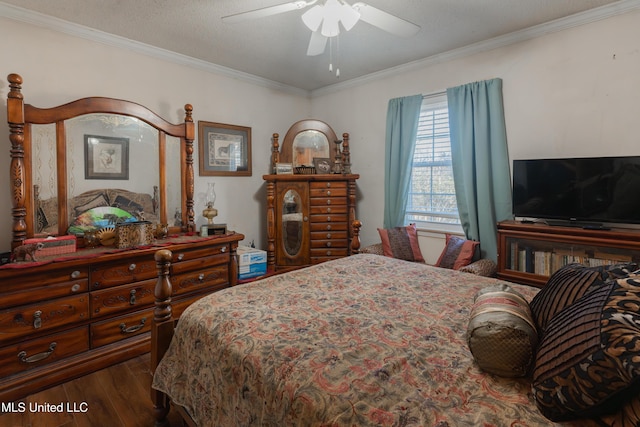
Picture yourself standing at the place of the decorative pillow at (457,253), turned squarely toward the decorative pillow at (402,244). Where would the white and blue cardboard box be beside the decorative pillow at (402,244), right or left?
left

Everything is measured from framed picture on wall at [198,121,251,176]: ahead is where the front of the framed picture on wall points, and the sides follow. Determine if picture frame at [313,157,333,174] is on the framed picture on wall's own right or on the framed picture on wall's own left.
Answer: on the framed picture on wall's own left

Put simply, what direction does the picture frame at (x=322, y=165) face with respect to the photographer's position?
facing the viewer

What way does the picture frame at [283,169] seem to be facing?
toward the camera

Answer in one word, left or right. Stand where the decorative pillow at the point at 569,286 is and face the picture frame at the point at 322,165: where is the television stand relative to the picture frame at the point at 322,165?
right

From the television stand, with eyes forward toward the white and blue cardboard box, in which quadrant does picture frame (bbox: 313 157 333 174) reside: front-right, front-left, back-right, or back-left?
front-right

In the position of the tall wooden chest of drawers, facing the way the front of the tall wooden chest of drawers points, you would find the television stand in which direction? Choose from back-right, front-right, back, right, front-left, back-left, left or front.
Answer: front-left

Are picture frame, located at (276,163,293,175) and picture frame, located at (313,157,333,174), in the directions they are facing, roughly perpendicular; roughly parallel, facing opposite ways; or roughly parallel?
roughly parallel

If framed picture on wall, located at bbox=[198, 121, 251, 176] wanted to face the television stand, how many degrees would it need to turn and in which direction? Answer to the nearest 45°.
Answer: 0° — it already faces it

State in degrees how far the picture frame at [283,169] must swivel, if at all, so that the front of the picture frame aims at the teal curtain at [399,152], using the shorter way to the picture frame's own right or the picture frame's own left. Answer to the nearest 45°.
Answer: approximately 90° to the picture frame's own left

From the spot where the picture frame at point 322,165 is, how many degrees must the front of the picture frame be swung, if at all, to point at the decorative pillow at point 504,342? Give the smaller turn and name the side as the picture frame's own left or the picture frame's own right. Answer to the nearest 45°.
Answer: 0° — it already faces it

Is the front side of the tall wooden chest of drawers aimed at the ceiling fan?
yes

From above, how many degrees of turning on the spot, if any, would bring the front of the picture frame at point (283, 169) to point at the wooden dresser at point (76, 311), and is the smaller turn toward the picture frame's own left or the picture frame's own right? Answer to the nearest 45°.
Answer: approximately 45° to the picture frame's own right

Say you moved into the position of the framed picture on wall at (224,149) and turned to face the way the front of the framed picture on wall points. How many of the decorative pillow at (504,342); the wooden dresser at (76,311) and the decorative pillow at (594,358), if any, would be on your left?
0

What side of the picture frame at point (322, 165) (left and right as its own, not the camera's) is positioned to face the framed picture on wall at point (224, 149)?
right

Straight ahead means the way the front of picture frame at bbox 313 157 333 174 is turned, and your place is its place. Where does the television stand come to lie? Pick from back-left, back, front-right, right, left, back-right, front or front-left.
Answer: front-left
